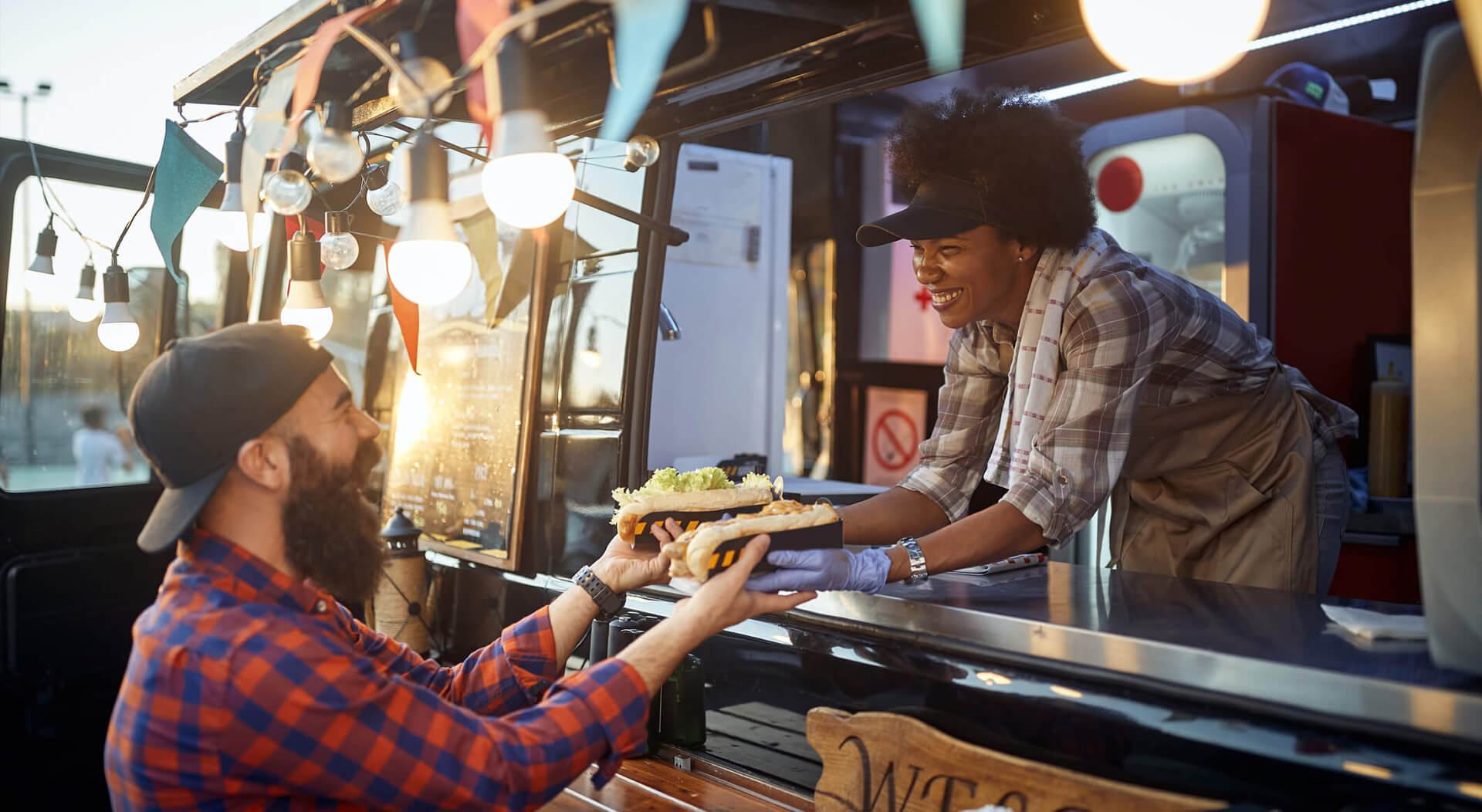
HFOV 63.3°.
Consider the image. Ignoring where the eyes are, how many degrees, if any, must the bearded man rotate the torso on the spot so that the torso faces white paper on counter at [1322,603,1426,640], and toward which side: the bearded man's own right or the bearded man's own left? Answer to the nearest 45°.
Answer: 0° — they already face it

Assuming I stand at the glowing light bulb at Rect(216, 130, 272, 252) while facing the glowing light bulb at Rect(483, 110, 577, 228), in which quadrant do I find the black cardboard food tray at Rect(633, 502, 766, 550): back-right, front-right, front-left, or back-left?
front-left

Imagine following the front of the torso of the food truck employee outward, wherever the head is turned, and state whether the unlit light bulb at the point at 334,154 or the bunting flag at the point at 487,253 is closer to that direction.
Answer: the unlit light bulb

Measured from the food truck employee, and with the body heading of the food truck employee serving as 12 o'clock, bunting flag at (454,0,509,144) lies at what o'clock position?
The bunting flag is roughly at 12 o'clock from the food truck employee.

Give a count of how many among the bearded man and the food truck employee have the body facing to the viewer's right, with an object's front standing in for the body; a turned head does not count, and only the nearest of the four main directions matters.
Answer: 1

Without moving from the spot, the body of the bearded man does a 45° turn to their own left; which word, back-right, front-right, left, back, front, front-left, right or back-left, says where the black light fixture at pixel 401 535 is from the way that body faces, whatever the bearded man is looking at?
front-left

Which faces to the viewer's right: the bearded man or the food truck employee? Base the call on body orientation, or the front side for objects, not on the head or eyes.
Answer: the bearded man

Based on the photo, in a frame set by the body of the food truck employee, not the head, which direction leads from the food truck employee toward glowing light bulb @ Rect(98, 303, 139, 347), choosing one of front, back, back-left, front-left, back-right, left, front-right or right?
front-right

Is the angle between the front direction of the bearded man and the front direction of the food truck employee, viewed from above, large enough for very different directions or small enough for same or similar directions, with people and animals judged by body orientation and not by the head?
very different directions

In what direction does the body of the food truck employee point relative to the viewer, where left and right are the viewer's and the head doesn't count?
facing the viewer and to the left of the viewer

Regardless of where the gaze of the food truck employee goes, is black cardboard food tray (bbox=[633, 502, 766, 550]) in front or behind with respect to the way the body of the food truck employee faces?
in front

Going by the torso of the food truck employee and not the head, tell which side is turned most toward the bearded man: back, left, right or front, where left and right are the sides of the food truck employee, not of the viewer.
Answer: front

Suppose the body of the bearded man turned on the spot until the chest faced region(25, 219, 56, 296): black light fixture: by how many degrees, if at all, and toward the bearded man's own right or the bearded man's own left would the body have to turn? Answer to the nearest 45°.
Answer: approximately 135° to the bearded man's own left

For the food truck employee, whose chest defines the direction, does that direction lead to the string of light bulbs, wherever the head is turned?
yes

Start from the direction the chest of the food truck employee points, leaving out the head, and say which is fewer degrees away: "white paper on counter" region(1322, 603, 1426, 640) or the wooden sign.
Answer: the wooden sign

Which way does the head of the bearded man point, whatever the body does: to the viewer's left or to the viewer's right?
to the viewer's right
